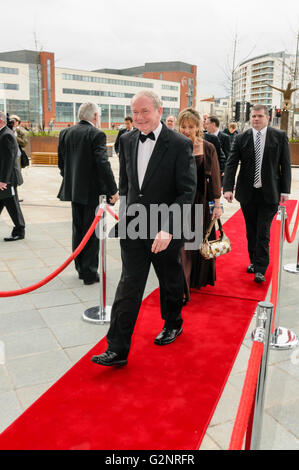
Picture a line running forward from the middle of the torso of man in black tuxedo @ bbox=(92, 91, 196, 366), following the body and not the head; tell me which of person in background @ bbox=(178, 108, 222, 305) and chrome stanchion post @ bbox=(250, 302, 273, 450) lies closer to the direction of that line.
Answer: the chrome stanchion post

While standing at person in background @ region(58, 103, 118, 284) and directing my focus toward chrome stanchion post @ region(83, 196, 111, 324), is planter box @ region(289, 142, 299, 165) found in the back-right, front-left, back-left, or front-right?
back-left

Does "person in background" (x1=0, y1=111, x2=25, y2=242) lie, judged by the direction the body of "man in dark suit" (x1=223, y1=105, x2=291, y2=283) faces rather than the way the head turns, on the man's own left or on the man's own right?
on the man's own right

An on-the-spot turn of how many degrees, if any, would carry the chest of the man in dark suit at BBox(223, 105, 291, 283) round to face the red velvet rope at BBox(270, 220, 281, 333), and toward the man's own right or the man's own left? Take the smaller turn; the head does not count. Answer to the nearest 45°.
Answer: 0° — they already face it

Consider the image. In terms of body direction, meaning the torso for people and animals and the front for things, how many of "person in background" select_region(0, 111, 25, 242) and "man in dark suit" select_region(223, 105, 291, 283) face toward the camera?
1

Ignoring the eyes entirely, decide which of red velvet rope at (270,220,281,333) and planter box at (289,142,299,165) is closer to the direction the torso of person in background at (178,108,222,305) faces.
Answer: the red velvet rope

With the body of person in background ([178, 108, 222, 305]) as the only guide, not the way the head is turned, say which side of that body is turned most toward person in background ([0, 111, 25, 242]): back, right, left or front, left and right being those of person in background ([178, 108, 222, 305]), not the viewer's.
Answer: right

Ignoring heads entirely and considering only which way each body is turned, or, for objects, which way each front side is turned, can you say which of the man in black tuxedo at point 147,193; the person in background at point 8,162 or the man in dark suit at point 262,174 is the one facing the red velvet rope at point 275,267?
the man in dark suit

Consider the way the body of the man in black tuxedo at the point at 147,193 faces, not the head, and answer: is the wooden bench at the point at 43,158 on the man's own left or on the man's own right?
on the man's own right

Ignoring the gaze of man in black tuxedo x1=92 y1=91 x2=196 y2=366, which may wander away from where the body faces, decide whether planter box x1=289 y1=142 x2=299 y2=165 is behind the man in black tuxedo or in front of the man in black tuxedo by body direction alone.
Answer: behind

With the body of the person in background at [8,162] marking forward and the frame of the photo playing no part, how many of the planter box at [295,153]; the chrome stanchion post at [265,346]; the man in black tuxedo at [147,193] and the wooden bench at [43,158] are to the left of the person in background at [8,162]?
2

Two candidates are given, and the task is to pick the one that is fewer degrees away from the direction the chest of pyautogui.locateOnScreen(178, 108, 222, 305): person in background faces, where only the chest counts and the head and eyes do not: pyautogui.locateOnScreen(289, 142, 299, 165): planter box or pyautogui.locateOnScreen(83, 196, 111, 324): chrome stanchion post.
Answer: the chrome stanchion post
